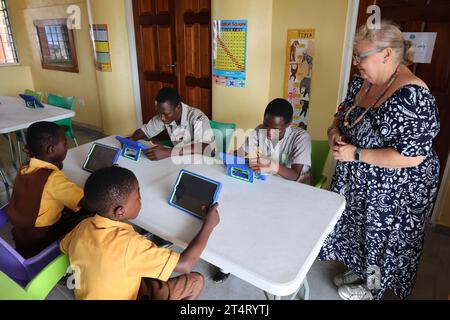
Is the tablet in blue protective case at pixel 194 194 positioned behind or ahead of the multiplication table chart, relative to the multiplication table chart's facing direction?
ahead

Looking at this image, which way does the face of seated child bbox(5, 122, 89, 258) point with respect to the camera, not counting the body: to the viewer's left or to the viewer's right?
to the viewer's right

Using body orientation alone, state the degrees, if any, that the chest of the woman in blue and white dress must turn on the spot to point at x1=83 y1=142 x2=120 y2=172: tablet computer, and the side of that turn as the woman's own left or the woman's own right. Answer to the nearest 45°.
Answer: approximately 45° to the woman's own right

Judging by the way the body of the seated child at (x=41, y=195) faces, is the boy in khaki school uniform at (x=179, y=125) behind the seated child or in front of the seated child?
in front

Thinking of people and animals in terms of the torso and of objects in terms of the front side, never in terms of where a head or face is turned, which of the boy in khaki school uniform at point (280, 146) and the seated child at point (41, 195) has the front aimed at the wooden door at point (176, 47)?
the seated child

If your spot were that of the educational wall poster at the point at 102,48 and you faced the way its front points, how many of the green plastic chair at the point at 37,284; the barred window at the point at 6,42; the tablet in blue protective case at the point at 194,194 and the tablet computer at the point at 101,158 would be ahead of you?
3

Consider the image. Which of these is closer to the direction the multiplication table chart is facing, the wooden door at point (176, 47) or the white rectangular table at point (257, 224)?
the white rectangular table

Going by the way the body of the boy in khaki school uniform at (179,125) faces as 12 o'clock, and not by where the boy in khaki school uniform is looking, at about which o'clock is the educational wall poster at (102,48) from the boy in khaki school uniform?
The educational wall poster is roughly at 4 o'clock from the boy in khaki school uniform.

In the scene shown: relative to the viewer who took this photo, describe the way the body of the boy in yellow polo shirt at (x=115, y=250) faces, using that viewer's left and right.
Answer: facing away from the viewer and to the right of the viewer

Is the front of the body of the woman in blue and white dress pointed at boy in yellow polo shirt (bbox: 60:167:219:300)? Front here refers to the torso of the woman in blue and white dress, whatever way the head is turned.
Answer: yes

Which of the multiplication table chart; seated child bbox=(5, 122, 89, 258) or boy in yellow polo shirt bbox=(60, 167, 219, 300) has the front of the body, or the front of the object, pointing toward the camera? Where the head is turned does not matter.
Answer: the multiplication table chart

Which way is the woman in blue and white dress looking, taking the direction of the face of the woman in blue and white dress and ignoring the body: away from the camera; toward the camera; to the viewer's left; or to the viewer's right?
to the viewer's left

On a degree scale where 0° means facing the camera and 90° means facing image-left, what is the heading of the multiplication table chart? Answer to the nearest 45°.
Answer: approximately 0°
